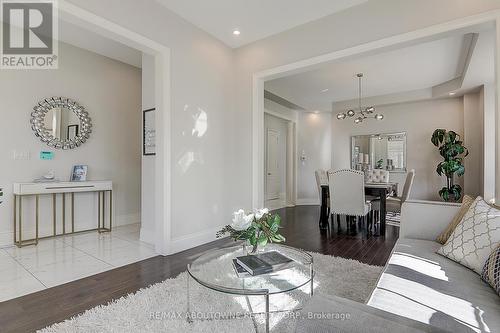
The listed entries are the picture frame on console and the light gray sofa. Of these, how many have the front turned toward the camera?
1

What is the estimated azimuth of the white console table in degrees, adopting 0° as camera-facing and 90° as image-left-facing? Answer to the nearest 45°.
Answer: approximately 315°

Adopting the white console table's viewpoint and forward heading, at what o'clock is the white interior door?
The white interior door is roughly at 10 o'clock from the white console table.

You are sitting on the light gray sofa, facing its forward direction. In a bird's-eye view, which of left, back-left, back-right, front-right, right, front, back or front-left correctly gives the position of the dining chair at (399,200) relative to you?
right

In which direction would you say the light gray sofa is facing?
to the viewer's left

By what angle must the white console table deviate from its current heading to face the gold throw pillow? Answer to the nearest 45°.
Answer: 0° — it already faces it

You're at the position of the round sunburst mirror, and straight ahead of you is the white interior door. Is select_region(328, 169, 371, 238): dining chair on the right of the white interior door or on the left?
right

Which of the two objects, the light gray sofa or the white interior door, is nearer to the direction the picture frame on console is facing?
the light gray sofa

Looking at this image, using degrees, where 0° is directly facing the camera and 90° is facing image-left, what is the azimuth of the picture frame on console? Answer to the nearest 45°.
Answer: approximately 0°

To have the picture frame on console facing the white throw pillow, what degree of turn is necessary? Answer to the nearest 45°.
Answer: approximately 45° to its left

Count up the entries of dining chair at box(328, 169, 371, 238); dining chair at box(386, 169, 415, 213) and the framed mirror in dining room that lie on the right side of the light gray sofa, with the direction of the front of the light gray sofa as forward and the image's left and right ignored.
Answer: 3
